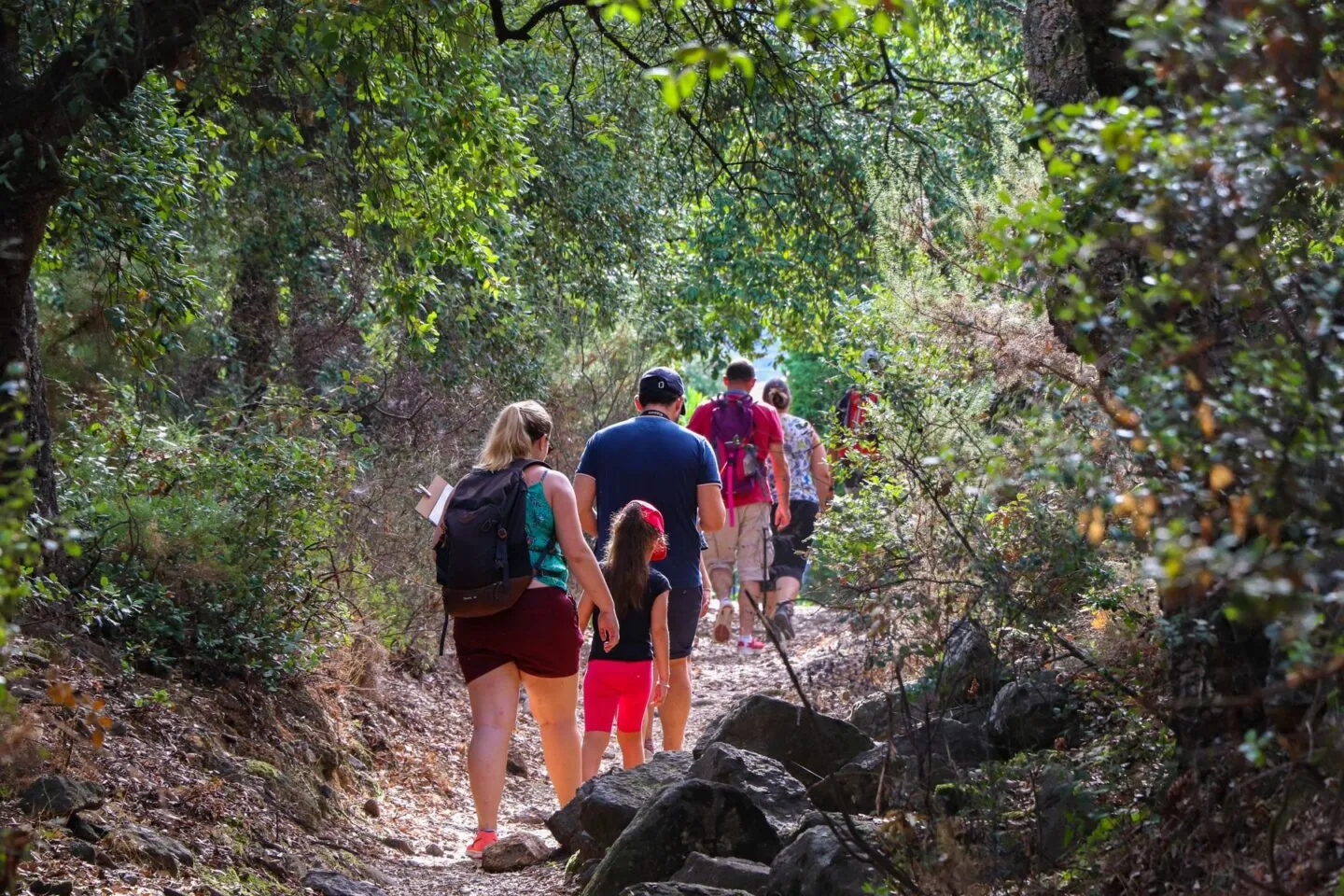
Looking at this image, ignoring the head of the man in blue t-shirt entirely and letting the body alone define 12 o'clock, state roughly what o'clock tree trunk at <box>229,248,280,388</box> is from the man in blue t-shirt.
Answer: The tree trunk is roughly at 11 o'clock from the man in blue t-shirt.

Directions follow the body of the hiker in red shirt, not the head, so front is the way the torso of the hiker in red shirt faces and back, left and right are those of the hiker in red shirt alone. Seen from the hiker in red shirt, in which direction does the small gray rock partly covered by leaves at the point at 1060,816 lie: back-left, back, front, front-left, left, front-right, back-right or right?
back

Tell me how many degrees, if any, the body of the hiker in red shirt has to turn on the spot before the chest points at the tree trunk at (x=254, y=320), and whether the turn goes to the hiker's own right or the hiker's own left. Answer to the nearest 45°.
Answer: approximately 45° to the hiker's own left

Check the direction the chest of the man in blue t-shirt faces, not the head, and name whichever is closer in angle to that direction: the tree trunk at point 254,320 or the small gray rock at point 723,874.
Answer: the tree trunk

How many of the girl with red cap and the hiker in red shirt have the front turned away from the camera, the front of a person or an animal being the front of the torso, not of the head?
2

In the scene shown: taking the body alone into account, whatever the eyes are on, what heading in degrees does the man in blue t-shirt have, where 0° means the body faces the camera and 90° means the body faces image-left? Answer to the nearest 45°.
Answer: approximately 180°

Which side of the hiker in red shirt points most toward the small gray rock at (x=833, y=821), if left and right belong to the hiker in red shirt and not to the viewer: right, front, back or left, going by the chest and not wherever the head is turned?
back

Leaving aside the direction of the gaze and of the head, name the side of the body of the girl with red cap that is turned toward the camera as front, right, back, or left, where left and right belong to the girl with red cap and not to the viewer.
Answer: back

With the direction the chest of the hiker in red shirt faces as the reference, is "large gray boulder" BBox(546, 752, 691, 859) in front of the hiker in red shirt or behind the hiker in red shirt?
behind

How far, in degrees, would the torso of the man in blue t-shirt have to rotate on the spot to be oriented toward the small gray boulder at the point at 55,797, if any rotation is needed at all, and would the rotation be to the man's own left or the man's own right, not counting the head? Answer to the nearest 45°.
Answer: approximately 135° to the man's own left

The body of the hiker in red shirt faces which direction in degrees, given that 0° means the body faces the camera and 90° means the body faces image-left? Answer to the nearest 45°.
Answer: approximately 180°

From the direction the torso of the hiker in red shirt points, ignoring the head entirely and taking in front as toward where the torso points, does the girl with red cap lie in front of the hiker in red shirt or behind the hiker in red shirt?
behind
